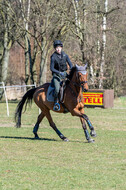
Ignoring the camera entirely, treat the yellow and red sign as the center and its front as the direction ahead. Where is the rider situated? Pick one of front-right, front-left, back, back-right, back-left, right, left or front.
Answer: front

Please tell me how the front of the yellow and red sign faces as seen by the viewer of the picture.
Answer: facing the viewer
